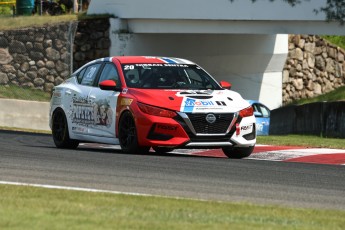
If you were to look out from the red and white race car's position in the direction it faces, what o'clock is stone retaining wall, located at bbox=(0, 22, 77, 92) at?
The stone retaining wall is roughly at 7 o'clock from the red and white race car.

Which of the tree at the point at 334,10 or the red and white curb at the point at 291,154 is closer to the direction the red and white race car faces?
the red and white curb

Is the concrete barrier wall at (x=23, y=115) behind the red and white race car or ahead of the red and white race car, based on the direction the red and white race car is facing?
behind

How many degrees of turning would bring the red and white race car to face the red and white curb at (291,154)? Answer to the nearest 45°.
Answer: approximately 45° to its left

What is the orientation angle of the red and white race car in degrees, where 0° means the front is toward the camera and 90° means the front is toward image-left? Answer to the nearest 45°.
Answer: approximately 315°

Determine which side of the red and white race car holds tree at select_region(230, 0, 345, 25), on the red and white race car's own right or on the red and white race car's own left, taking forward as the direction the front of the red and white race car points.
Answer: on the red and white race car's own left

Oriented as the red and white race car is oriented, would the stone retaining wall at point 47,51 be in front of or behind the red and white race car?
behind

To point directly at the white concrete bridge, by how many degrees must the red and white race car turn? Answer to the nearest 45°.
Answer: approximately 135° to its left
